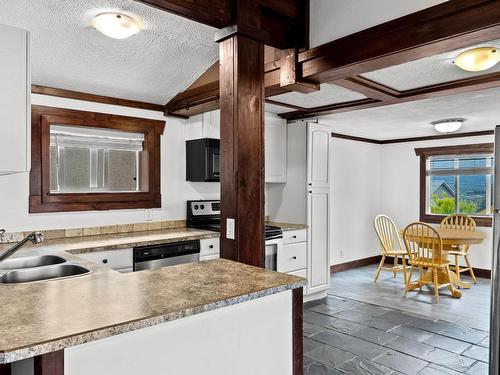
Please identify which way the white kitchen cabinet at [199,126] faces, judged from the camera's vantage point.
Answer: facing the viewer and to the left of the viewer

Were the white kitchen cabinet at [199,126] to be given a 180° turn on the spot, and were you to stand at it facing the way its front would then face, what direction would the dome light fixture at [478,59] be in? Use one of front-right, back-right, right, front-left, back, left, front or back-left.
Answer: right

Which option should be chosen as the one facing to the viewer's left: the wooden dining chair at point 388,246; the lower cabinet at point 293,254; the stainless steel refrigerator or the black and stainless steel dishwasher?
the stainless steel refrigerator

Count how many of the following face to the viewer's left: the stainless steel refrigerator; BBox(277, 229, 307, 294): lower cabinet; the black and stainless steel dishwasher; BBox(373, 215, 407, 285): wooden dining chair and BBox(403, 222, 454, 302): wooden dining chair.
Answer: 1

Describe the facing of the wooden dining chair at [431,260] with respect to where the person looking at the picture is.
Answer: facing away from the viewer and to the right of the viewer

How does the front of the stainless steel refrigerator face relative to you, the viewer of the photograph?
facing to the left of the viewer

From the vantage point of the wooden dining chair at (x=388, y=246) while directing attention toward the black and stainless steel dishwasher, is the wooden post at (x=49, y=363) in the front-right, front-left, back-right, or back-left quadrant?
front-left

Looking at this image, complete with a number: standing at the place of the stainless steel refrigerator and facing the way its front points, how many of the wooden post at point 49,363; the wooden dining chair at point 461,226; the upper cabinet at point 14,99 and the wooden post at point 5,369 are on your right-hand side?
1

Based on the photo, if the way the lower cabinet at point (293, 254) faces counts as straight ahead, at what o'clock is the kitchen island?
The kitchen island is roughly at 2 o'clock from the lower cabinet.

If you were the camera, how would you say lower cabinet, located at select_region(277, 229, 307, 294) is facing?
facing the viewer and to the right of the viewer

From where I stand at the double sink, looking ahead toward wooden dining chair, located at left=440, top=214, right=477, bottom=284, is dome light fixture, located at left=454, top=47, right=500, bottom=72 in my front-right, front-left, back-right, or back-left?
front-right
